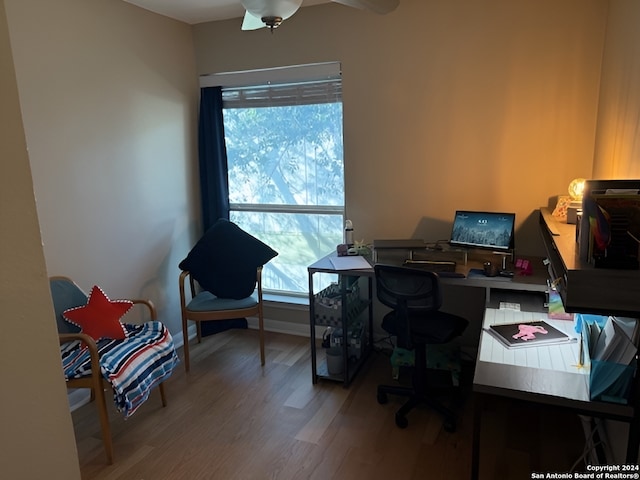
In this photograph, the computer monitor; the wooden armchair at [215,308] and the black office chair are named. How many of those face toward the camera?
2

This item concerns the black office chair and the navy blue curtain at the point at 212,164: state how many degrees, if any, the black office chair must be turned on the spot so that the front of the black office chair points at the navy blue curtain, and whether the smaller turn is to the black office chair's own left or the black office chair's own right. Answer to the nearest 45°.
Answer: approximately 90° to the black office chair's own left

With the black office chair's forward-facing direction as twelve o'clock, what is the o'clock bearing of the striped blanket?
The striped blanket is roughly at 7 o'clock from the black office chair.

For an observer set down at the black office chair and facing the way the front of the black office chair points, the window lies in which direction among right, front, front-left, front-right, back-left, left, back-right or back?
left

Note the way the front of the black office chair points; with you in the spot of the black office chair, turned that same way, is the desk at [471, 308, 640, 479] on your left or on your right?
on your right

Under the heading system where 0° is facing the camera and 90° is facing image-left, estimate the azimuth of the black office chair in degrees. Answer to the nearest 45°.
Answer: approximately 225°

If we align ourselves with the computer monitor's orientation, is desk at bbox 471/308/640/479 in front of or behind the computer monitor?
in front

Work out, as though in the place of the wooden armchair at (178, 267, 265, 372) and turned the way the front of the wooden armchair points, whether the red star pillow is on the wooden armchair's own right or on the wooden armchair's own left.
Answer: on the wooden armchair's own right

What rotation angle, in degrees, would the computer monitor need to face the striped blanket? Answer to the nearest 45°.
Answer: approximately 45° to its right
